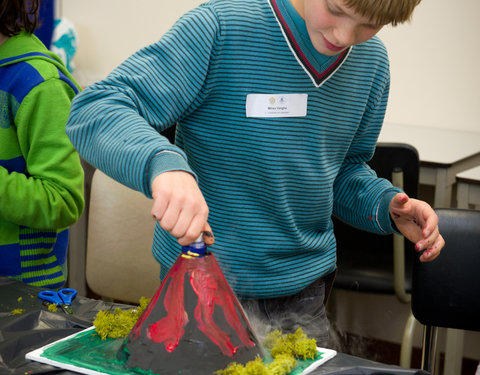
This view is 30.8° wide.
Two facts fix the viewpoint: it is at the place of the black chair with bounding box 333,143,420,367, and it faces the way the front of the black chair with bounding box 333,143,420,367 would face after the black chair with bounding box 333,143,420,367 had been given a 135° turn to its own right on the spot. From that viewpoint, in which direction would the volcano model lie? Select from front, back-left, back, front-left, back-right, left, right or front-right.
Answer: front-right
